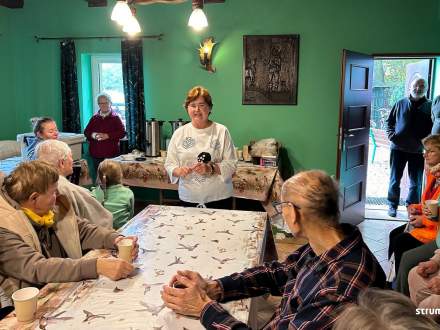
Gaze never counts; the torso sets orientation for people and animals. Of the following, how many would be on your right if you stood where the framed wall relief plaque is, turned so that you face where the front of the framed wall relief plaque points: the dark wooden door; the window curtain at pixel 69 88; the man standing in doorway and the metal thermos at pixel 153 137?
2

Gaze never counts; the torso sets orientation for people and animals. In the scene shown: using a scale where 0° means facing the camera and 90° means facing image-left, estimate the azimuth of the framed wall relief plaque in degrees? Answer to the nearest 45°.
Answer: approximately 0°

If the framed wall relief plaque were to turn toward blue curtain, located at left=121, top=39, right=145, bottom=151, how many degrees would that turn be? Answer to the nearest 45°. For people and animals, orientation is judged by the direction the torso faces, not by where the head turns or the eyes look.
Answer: approximately 90° to its right

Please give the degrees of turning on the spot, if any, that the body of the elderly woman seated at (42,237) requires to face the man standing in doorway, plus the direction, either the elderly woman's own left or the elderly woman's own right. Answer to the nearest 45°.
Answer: approximately 45° to the elderly woman's own left

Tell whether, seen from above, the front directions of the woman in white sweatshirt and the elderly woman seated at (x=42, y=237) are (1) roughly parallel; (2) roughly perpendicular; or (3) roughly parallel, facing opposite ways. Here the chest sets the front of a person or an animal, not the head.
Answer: roughly perpendicular

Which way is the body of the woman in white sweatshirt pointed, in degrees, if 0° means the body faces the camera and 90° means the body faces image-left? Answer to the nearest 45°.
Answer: approximately 0°

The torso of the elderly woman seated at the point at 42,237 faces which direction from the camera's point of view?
to the viewer's right
